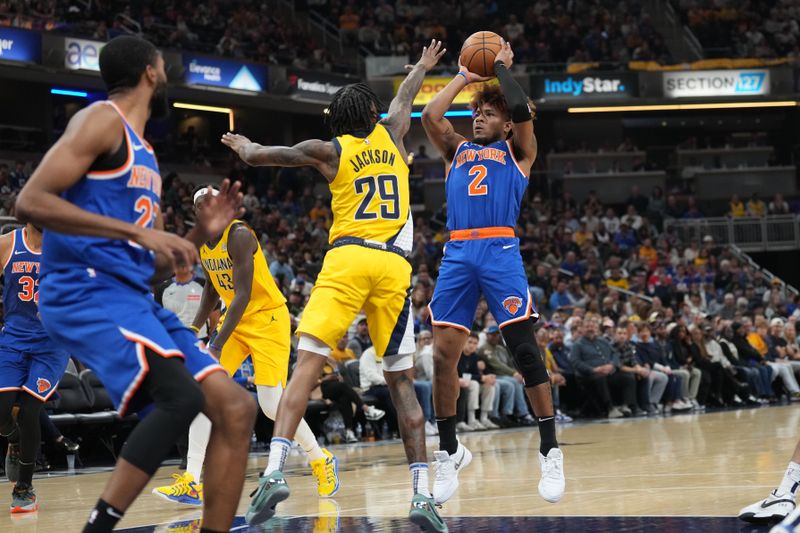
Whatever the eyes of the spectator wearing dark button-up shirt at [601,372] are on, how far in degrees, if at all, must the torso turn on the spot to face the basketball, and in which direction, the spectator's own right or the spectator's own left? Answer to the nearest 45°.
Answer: approximately 45° to the spectator's own right

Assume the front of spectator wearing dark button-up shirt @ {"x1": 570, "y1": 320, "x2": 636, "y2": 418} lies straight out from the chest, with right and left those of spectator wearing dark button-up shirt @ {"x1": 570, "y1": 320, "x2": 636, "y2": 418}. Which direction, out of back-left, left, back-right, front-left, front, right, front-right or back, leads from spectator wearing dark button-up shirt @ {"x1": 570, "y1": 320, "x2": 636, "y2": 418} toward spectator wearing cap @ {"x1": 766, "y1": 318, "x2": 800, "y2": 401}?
left

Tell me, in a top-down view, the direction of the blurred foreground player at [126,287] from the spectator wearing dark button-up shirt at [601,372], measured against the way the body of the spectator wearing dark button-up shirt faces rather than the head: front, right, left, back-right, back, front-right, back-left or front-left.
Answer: front-right

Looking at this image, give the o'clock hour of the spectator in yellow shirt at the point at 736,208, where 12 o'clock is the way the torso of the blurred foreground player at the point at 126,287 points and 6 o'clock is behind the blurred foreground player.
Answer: The spectator in yellow shirt is roughly at 10 o'clock from the blurred foreground player.

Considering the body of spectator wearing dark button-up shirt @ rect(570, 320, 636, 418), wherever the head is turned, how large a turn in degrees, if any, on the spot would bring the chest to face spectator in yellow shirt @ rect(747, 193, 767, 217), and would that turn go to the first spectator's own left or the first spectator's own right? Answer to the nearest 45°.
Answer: approximately 135° to the first spectator's own left

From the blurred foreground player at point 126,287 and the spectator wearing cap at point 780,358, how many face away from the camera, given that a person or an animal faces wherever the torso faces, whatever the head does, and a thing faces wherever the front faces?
0

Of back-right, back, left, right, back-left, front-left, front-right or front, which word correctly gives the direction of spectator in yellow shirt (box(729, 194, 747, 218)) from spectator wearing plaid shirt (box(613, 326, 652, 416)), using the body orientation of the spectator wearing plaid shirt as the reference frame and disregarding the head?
back-left

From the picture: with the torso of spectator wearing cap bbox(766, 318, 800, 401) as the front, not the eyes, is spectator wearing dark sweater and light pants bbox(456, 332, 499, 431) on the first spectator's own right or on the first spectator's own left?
on the first spectator's own right

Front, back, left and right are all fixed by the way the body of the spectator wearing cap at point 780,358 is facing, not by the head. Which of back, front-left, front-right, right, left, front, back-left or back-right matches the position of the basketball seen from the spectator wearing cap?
front-right

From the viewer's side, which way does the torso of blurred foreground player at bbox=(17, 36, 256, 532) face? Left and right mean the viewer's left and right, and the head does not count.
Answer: facing to the right of the viewer
